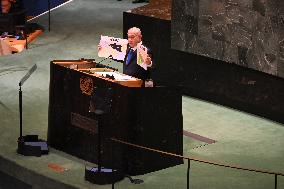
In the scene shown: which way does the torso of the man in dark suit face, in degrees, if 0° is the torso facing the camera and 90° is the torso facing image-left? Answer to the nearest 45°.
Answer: approximately 45°

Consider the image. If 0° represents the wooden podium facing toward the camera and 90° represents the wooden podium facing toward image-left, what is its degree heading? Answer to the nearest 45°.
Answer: approximately 45°
